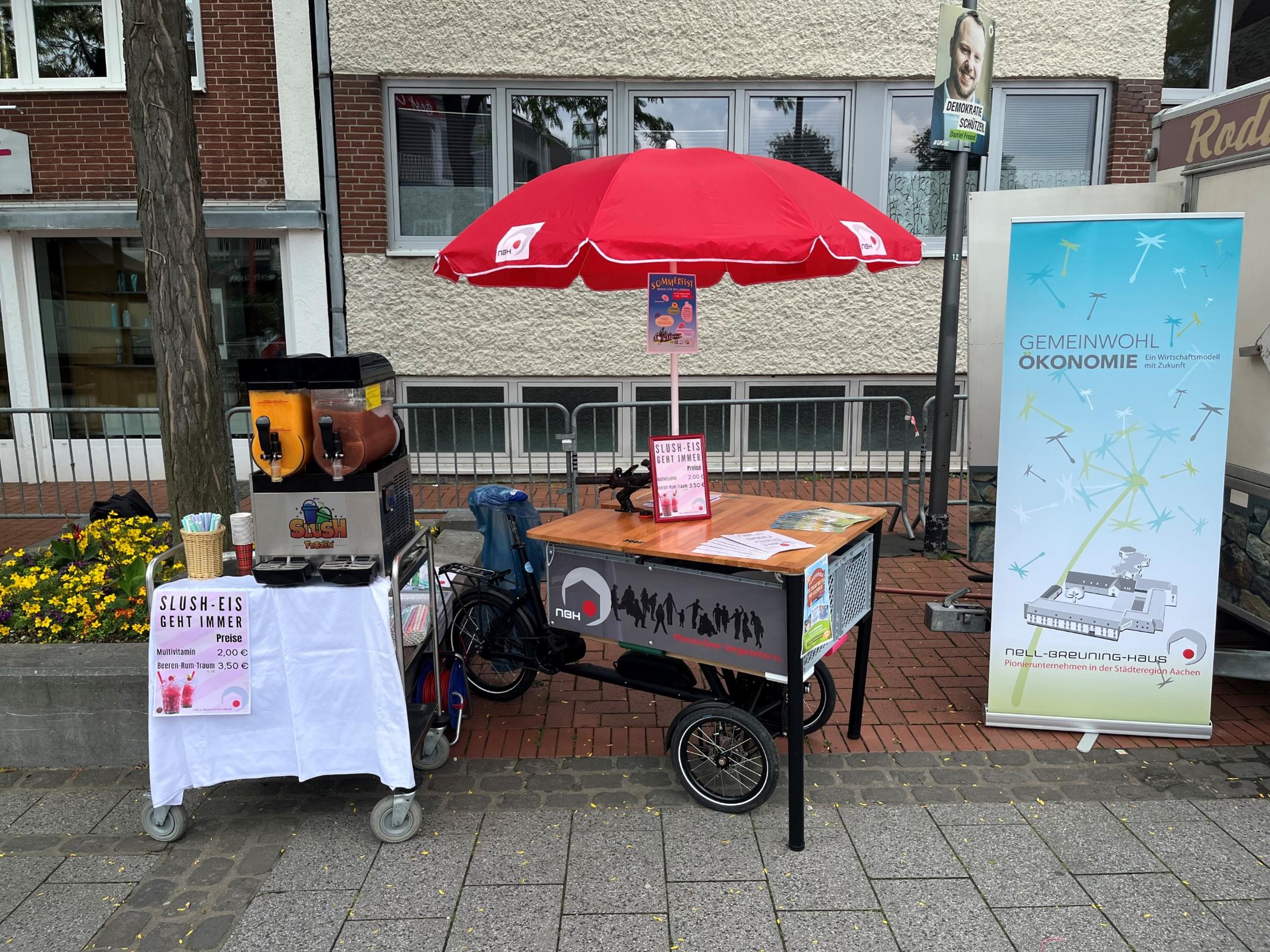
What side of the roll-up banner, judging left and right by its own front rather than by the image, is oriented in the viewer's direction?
front

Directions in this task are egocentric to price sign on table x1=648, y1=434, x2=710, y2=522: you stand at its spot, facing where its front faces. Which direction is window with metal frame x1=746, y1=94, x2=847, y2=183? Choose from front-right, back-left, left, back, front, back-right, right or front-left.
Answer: back

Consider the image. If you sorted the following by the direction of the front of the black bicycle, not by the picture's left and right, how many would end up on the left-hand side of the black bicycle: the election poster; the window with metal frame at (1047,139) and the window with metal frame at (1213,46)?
3

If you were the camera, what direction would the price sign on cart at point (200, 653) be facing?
facing the viewer

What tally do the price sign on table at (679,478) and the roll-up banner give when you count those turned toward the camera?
2

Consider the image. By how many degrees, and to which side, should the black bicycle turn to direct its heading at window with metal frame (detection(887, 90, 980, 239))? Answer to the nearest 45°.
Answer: approximately 90° to its left

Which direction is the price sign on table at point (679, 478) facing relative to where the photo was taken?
toward the camera

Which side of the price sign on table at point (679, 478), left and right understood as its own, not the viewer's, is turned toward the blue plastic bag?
right

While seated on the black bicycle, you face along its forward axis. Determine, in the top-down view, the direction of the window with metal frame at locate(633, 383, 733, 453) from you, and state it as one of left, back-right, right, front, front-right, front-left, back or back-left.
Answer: back-left

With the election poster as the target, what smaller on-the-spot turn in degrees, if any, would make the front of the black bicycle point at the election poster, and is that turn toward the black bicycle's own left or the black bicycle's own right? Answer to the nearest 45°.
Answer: approximately 90° to the black bicycle's own left

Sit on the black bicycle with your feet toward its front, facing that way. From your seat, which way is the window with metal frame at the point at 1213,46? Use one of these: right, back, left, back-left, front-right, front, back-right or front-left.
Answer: left

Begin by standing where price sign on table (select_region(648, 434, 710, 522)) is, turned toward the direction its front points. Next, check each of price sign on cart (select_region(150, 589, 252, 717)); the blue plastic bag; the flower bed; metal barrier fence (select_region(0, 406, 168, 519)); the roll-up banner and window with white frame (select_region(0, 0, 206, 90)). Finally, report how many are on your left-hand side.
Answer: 1

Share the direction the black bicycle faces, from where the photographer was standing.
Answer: facing the viewer and to the right of the viewer

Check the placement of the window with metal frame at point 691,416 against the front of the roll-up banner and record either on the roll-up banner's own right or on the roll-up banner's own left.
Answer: on the roll-up banner's own right

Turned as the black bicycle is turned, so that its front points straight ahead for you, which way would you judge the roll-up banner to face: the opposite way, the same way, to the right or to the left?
to the right

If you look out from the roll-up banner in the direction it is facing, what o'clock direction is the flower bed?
The flower bed is roughly at 2 o'clock from the roll-up banner.

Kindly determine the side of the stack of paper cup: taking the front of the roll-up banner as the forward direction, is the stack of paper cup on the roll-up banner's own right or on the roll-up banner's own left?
on the roll-up banner's own right
